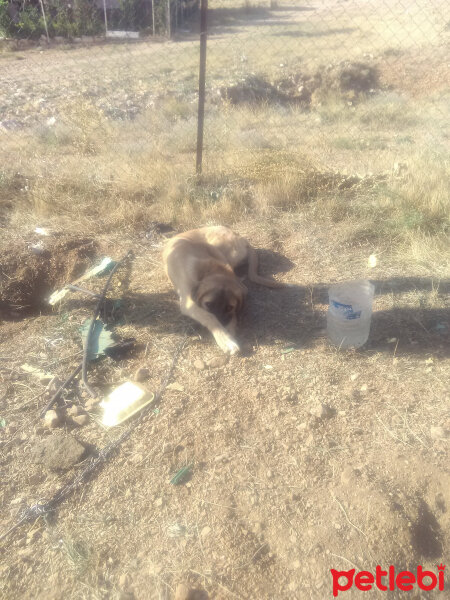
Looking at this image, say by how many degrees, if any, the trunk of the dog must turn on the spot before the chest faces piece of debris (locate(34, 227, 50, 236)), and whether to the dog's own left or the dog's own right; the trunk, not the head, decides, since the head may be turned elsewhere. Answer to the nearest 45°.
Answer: approximately 135° to the dog's own right

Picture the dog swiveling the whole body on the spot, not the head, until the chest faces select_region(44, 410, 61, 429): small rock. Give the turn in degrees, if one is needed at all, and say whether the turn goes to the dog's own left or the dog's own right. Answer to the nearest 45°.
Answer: approximately 45° to the dog's own right

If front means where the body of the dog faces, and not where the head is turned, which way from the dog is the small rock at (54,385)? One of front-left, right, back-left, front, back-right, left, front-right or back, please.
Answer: front-right

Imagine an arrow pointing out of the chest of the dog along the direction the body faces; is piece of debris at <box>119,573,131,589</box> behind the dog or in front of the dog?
in front

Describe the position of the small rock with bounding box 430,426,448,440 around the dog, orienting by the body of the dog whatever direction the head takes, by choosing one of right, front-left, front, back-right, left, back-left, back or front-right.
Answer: front-left

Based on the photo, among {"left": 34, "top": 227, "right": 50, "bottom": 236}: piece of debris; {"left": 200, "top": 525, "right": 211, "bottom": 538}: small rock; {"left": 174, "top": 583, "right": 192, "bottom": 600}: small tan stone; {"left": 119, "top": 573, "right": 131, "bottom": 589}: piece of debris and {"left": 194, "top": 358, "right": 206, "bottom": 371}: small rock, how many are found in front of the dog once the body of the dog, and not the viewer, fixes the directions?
4

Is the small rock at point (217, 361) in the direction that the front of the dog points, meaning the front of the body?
yes

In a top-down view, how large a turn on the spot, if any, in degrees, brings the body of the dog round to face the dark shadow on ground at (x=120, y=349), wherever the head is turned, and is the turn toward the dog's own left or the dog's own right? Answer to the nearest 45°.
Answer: approximately 45° to the dog's own right

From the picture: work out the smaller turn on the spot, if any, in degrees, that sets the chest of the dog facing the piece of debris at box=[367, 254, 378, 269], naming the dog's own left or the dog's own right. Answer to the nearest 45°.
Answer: approximately 90° to the dog's own left

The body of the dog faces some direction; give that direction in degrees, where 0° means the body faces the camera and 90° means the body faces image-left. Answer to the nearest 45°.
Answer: approximately 0°

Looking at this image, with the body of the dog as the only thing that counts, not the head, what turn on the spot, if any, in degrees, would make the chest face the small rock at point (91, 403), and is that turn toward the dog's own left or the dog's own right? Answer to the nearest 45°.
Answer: approximately 45° to the dog's own right

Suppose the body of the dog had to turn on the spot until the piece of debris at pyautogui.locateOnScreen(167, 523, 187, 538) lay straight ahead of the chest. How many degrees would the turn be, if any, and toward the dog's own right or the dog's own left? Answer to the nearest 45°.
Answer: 0° — it already faces it

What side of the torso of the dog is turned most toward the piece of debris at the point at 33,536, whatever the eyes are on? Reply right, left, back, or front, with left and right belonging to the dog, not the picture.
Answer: front

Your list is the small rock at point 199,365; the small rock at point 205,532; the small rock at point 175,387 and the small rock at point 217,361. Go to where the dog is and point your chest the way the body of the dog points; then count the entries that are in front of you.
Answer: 4

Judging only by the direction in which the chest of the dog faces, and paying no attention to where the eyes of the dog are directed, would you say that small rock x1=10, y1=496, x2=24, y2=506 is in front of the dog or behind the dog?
in front

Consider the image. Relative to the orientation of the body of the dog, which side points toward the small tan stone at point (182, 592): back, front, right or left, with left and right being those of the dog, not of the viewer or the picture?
front

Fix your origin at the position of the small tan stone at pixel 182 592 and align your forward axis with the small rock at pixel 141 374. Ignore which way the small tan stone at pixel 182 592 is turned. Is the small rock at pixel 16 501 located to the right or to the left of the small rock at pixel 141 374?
left
